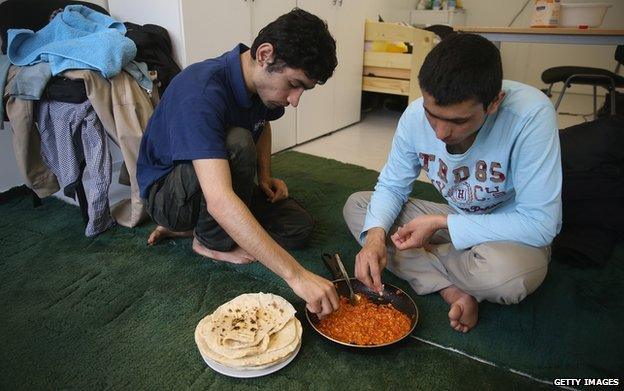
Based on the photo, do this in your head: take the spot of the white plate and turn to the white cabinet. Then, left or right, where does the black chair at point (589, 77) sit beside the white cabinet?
right

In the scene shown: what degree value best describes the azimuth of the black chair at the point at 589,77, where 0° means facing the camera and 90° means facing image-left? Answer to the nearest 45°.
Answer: approximately 90°

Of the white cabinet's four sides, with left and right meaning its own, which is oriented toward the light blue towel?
right

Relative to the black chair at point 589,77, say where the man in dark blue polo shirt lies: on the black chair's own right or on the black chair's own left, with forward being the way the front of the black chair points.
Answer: on the black chair's own left

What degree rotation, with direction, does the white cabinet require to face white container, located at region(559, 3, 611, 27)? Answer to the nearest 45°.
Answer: approximately 45° to its left

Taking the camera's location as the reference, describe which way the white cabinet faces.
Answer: facing the viewer and to the right of the viewer

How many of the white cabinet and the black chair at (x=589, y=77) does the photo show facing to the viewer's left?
1

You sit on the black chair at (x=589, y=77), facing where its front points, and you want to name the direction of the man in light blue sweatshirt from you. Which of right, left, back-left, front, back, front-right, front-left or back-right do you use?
left

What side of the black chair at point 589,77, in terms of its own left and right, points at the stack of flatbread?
left

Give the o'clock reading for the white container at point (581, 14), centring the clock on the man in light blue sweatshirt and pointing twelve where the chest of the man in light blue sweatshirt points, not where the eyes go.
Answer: The white container is roughly at 5 o'clock from the man in light blue sweatshirt.

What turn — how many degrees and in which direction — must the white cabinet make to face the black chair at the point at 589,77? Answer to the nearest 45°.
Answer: approximately 45° to its left

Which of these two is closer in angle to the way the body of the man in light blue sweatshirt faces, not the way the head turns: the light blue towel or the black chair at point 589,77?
the light blue towel

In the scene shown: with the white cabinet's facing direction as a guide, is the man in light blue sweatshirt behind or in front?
in front
